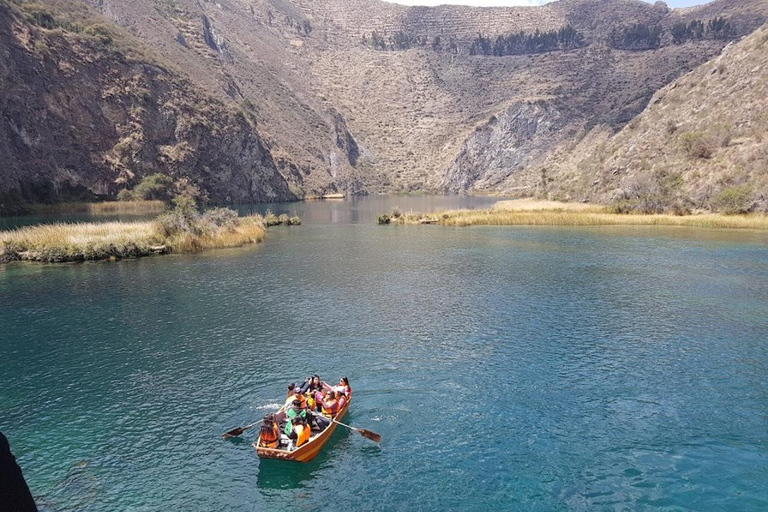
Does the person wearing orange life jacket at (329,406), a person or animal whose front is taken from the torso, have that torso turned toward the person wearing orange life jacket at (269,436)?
yes

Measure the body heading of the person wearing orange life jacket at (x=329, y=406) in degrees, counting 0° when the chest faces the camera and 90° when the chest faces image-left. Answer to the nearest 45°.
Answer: approximately 45°
